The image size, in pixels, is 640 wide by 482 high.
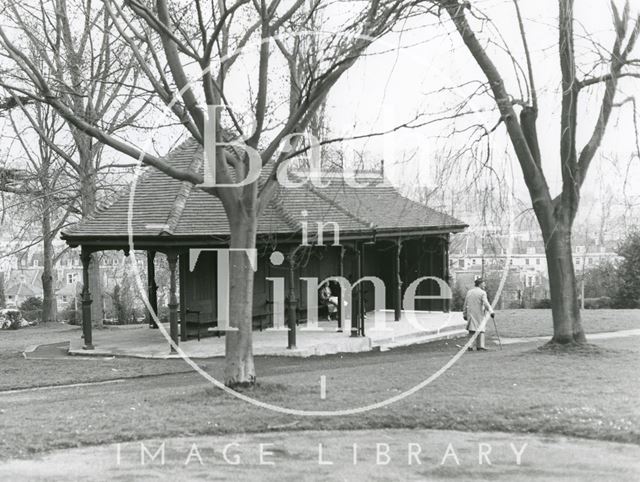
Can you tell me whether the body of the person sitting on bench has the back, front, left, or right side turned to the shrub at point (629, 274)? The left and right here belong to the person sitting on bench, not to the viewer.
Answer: left

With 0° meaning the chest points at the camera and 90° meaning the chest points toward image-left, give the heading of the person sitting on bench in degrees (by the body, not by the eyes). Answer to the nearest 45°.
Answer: approximately 315°

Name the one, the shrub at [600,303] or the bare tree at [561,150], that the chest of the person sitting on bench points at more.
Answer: the bare tree

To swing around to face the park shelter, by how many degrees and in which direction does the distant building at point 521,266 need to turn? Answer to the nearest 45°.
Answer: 0° — it already faces it

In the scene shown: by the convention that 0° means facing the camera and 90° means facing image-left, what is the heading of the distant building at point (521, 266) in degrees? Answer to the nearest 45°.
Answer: approximately 0°

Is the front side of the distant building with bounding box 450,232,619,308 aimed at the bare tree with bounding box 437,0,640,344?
yes

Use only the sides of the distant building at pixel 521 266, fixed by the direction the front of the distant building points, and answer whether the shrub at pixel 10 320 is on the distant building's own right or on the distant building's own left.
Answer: on the distant building's own right
